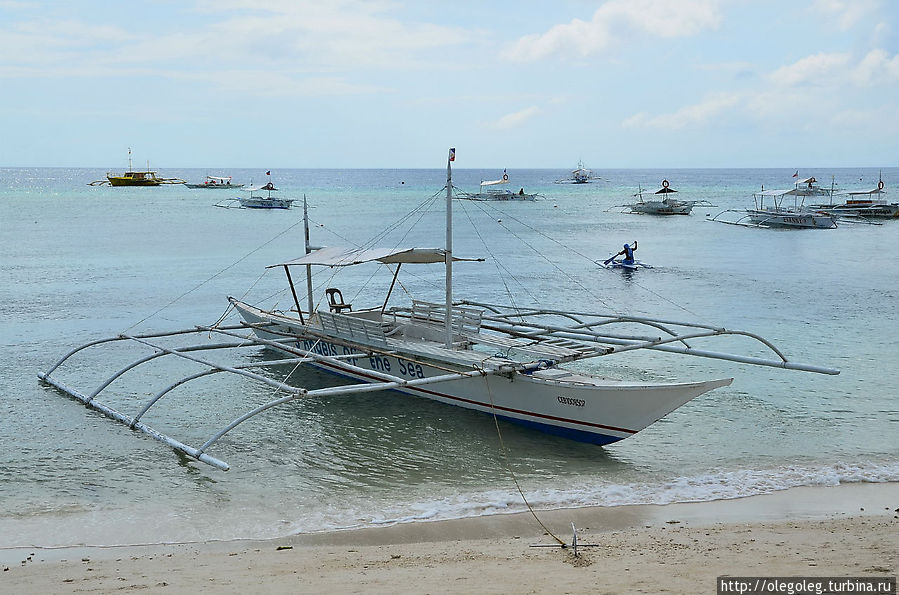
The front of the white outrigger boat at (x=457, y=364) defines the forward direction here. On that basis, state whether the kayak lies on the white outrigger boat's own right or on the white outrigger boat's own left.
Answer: on the white outrigger boat's own left

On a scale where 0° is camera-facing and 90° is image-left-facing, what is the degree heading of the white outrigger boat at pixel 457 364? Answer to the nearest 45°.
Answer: approximately 315°
